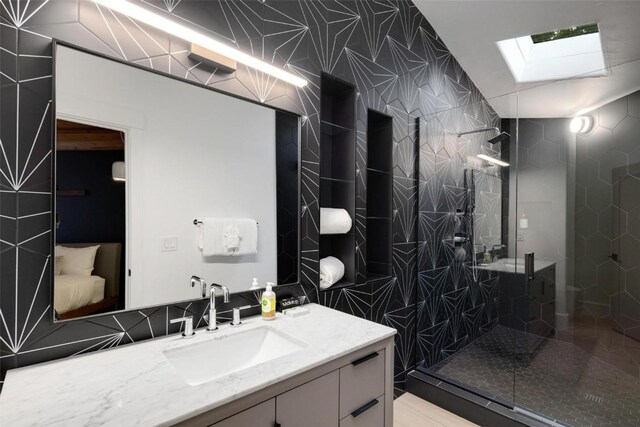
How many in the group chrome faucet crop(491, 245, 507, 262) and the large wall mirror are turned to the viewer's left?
0

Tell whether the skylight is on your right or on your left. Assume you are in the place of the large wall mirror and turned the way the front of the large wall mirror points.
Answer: on your left

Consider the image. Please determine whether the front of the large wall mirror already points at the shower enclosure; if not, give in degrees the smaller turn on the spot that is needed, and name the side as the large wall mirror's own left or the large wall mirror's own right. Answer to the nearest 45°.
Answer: approximately 45° to the large wall mirror's own left

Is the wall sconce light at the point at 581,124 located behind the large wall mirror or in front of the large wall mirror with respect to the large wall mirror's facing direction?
in front

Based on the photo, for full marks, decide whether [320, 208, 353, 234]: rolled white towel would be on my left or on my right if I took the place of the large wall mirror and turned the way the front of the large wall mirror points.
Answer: on my left

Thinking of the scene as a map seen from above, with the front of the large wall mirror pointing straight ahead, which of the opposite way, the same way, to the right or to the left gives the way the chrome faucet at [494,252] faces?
the same way

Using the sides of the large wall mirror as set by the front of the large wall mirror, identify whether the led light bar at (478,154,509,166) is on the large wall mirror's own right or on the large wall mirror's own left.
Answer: on the large wall mirror's own left

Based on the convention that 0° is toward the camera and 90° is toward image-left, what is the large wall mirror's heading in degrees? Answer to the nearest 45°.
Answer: approximately 315°
